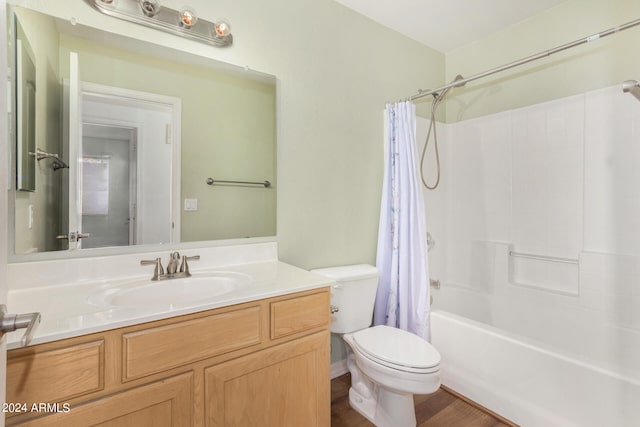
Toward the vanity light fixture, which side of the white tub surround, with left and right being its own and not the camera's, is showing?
front

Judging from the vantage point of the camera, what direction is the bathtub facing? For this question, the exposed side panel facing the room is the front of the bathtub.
facing the viewer and to the left of the viewer

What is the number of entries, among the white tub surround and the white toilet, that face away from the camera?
0

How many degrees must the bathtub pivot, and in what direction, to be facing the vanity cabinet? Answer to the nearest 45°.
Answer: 0° — it already faces it

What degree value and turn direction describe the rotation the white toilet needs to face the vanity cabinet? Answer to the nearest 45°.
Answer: approximately 90° to its right

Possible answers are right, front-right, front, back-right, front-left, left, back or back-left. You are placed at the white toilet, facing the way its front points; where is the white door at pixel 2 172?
right

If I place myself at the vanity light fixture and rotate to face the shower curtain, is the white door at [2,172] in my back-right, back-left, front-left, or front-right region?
back-right

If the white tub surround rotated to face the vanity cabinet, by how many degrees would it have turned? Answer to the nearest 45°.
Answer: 0° — it already faces it

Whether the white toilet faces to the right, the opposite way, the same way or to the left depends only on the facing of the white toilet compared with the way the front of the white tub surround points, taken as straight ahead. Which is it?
to the left

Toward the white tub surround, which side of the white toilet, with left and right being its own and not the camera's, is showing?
left

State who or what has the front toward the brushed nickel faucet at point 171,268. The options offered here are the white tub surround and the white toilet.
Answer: the white tub surround

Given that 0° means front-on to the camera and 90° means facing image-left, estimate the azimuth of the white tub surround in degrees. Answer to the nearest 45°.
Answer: approximately 45°

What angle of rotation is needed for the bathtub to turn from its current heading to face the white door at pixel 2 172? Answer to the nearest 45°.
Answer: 0° — it already faces it

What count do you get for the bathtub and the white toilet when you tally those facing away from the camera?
0

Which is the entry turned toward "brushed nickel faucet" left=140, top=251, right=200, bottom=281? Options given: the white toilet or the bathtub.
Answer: the bathtub
